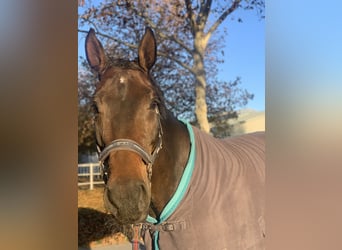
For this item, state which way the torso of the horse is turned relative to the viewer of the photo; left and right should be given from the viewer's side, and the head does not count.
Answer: facing the viewer and to the left of the viewer
